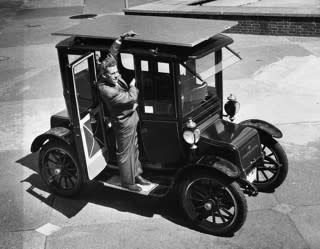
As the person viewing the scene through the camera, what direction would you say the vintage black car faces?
facing the viewer and to the right of the viewer
